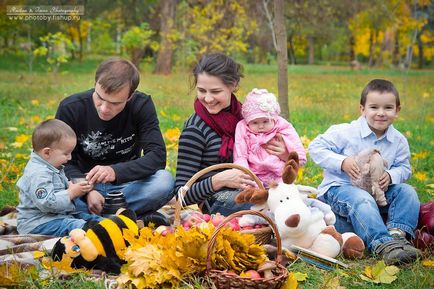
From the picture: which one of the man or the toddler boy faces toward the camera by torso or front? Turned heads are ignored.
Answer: the man

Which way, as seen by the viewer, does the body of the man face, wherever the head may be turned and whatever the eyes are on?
toward the camera

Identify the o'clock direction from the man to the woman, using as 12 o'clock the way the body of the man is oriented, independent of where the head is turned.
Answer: The woman is roughly at 10 o'clock from the man.

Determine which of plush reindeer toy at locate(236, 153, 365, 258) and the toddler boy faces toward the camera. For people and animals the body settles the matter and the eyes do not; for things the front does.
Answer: the plush reindeer toy

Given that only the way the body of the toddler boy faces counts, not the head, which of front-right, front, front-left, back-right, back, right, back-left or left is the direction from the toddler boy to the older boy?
front

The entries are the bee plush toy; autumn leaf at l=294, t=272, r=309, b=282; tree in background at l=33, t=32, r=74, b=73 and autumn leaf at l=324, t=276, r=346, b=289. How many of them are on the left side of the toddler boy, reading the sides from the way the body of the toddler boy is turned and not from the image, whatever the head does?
1

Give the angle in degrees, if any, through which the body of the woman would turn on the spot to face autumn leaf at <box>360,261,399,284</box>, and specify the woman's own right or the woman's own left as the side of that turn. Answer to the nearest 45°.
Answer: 0° — they already face it

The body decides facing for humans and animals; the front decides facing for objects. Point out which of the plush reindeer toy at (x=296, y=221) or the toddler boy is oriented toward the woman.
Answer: the toddler boy

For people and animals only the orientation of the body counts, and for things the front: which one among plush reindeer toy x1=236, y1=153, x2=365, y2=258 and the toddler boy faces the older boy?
the toddler boy

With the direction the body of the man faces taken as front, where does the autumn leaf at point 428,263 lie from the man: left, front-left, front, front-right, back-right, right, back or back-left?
front-left

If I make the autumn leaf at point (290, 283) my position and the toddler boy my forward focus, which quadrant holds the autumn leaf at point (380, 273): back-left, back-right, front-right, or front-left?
back-right

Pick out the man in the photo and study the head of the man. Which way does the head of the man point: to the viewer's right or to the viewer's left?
to the viewer's left

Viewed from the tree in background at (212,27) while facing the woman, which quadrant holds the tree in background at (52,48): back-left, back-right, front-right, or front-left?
front-right

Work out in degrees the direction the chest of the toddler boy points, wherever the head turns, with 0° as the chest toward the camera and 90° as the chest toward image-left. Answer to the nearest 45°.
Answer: approximately 270°

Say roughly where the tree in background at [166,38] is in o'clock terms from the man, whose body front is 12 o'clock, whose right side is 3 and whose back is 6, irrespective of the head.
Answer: The tree in background is roughly at 6 o'clock from the man.

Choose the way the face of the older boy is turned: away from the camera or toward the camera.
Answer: toward the camera

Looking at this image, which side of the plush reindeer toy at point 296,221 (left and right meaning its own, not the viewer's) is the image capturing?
front

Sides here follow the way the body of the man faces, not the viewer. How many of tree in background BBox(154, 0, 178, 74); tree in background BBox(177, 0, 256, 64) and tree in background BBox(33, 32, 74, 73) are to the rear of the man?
3

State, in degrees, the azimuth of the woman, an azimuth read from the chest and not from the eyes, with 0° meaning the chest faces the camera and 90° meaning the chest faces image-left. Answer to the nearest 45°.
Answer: approximately 315°
